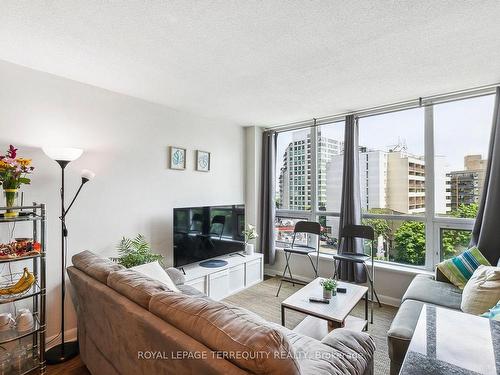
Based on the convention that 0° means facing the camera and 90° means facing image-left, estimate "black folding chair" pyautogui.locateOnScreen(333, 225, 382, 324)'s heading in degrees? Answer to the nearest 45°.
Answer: approximately 45°

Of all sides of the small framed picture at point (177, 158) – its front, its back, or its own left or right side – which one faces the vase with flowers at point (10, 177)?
right

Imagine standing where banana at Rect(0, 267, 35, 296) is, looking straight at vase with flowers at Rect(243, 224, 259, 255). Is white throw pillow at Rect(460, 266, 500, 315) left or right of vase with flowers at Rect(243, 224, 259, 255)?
right

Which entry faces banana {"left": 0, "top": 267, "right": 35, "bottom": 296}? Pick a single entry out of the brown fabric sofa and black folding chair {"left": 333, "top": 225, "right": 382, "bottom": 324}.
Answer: the black folding chair

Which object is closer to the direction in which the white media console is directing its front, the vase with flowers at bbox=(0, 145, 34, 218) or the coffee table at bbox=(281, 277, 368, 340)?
the coffee table

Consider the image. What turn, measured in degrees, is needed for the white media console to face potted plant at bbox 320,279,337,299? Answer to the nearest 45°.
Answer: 0° — it already faces it
